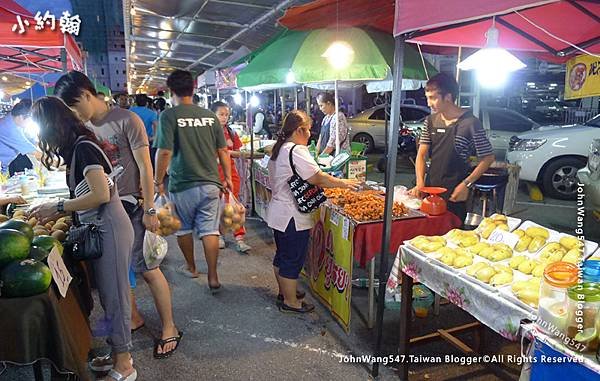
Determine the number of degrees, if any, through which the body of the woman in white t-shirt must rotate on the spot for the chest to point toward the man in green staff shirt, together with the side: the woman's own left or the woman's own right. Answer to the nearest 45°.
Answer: approximately 135° to the woman's own left

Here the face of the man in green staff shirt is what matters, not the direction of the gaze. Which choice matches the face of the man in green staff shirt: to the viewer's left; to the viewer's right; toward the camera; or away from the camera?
away from the camera

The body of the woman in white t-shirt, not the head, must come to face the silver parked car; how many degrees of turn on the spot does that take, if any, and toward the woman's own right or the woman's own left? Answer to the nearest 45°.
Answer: approximately 45° to the woman's own left

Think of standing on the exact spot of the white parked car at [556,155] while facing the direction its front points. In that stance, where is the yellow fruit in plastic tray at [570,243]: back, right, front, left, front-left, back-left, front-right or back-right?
front-left

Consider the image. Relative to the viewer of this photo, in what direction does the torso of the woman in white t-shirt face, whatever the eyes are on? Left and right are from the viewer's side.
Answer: facing to the right of the viewer

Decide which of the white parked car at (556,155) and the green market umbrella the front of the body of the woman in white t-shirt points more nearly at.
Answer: the white parked car

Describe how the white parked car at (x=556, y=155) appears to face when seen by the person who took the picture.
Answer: facing the viewer and to the left of the viewer

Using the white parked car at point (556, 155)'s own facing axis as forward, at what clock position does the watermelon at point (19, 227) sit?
The watermelon is roughly at 11 o'clock from the white parked car.

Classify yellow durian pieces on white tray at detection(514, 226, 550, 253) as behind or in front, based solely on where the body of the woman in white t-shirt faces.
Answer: in front

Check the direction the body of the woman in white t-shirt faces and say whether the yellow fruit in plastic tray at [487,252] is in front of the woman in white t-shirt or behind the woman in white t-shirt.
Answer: in front
